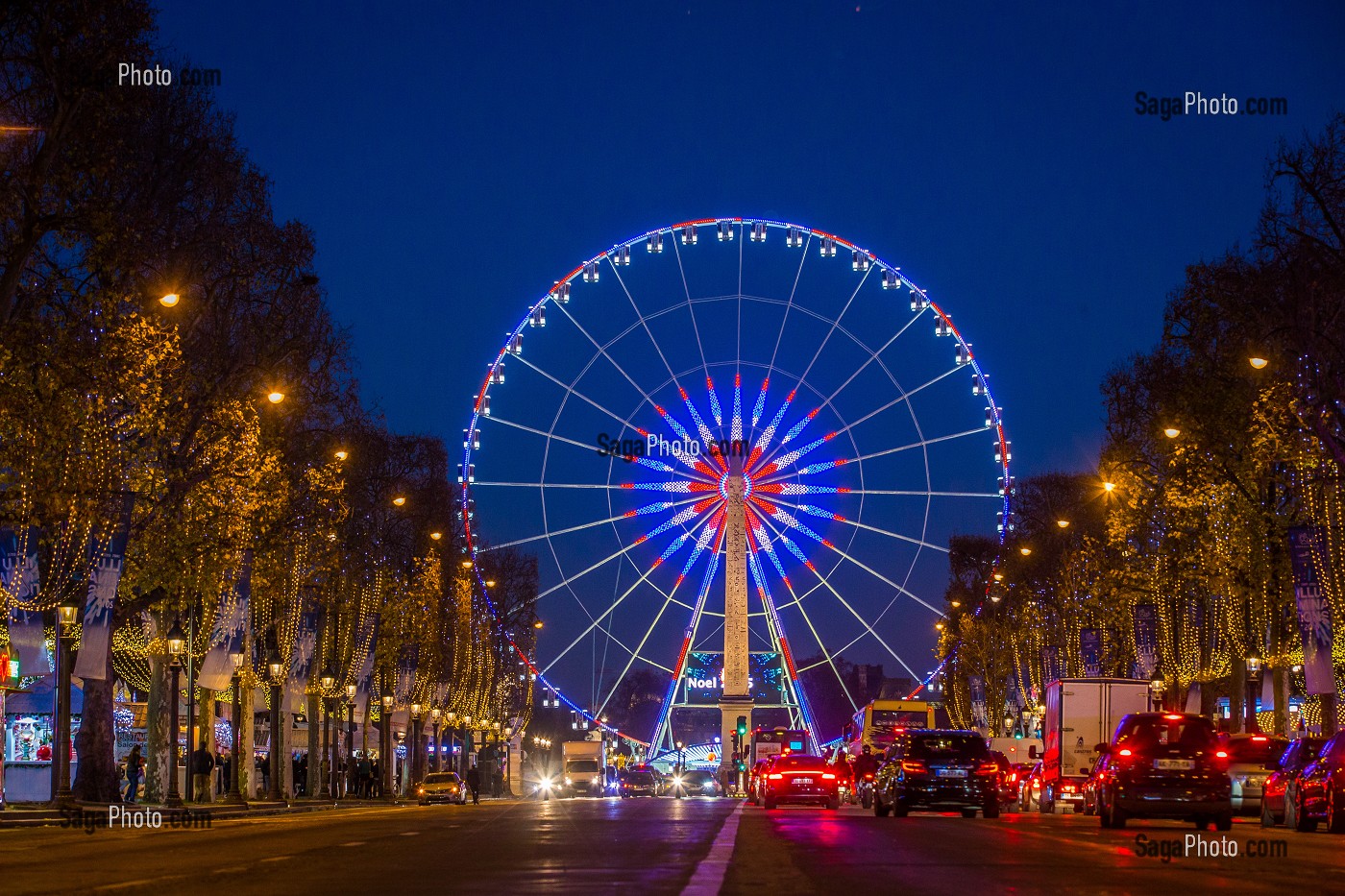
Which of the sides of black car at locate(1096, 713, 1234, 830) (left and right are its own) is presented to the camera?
back

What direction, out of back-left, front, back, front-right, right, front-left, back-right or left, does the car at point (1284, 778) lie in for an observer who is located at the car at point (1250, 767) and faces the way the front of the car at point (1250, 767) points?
back

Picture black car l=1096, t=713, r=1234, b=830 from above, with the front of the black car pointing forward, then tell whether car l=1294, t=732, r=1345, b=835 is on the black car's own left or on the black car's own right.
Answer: on the black car's own right

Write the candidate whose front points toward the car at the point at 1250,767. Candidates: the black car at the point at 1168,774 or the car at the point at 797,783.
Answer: the black car

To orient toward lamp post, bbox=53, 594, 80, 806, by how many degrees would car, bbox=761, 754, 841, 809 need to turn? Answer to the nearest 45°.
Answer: approximately 135° to its left

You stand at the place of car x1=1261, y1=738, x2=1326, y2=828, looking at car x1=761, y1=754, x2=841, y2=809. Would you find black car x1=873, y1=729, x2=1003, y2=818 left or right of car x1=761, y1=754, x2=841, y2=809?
left

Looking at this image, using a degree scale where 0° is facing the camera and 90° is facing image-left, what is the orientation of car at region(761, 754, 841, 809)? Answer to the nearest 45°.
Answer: approximately 180°

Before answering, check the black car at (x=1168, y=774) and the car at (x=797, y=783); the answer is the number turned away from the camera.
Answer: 2

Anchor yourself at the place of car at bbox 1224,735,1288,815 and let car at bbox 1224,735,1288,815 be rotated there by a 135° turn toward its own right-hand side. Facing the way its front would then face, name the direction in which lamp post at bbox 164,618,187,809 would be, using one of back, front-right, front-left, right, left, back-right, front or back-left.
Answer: back-right

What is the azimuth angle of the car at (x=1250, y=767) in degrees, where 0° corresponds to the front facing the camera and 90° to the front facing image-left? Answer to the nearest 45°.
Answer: approximately 180°
